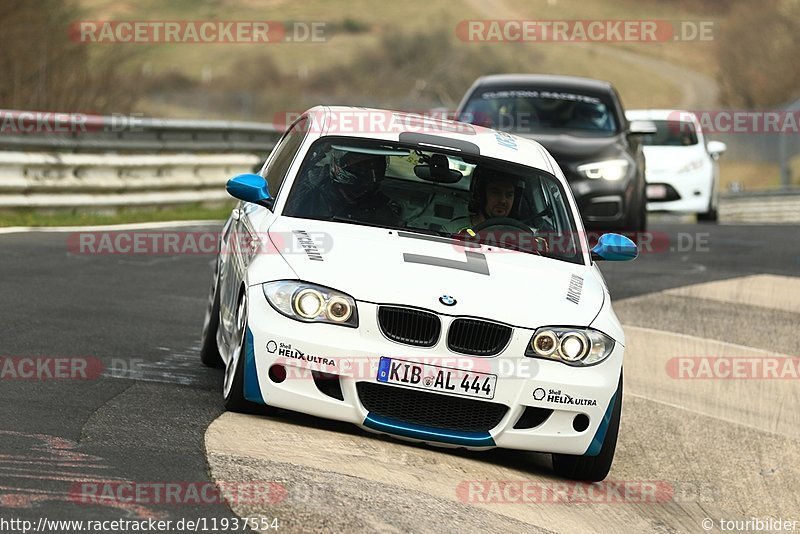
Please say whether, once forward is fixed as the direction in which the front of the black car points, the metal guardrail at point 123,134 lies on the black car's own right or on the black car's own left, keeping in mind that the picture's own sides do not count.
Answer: on the black car's own right

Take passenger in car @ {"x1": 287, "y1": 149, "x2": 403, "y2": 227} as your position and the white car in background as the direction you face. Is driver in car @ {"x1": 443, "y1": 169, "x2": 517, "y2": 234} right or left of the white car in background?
right

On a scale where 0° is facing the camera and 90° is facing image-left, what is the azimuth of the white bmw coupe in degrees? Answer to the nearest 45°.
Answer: approximately 0°

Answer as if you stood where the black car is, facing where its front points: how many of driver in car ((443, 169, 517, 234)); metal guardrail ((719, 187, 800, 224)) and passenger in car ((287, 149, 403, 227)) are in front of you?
2

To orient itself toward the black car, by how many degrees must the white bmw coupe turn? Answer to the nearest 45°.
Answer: approximately 180°

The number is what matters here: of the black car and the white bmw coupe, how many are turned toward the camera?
2

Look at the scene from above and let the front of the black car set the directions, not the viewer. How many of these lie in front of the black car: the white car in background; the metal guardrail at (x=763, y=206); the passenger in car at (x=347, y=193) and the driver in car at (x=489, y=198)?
2

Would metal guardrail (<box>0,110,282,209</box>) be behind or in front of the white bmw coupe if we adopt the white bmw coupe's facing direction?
behind

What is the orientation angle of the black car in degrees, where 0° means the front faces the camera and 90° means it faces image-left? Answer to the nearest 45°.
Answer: approximately 0°

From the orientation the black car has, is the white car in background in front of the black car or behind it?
behind

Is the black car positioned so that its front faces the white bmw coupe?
yes
